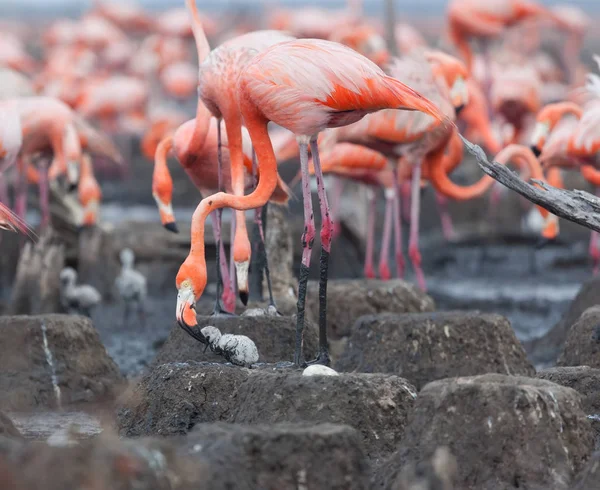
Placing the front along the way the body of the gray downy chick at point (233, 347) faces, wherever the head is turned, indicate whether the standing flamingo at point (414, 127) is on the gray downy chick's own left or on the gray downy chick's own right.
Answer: on the gray downy chick's own right

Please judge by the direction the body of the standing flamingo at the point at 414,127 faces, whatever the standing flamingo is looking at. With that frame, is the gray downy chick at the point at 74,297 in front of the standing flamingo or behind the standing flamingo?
behind

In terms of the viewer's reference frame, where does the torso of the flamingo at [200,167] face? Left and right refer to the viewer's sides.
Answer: facing to the left of the viewer

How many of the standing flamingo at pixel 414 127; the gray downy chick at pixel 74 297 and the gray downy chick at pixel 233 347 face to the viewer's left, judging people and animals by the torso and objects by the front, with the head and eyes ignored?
2

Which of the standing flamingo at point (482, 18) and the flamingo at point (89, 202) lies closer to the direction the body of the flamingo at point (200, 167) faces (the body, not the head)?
the flamingo

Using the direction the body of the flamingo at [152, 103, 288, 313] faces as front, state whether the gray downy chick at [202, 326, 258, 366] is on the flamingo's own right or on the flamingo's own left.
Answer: on the flamingo's own left

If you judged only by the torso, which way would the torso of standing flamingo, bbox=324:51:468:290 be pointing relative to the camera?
to the viewer's right

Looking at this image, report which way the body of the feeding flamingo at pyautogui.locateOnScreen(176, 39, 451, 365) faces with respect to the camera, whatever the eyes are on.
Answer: to the viewer's left

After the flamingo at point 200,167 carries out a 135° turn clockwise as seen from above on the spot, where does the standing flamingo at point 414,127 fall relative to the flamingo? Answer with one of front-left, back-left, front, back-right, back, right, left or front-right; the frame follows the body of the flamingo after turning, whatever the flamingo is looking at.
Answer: front

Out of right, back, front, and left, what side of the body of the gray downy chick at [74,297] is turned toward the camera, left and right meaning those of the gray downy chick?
left

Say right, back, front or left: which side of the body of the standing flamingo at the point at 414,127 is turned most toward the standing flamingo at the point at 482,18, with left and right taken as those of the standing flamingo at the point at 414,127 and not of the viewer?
left

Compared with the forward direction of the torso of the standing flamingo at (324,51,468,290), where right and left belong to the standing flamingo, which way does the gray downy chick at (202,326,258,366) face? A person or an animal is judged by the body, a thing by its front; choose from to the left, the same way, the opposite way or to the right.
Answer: the opposite way

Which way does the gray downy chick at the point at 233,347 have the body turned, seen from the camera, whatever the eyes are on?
to the viewer's left

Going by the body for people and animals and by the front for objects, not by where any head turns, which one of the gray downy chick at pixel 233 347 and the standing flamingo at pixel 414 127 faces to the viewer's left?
the gray downy chick
